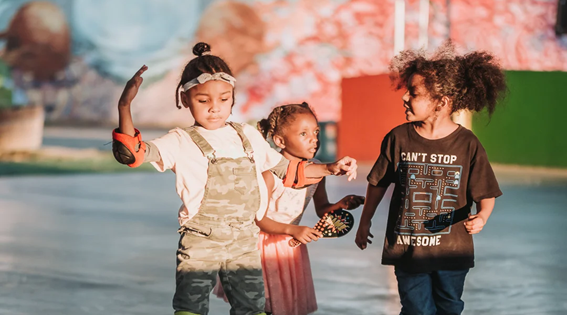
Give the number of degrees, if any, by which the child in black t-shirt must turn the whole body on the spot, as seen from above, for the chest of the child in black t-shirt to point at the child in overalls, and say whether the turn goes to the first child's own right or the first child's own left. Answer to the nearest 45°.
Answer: approximately 90° to the first child's own right

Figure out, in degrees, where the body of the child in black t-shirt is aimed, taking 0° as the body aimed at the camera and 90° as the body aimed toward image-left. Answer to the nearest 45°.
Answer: approximately 0°

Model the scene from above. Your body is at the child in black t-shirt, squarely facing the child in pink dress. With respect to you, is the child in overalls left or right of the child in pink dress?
left

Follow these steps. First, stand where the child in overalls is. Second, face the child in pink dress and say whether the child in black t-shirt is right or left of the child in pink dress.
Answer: right

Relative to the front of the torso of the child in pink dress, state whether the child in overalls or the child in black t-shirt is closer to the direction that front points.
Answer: the child in black t-shirt

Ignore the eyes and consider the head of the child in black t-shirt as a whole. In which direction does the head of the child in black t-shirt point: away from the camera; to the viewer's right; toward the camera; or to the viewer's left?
to the viewer's left

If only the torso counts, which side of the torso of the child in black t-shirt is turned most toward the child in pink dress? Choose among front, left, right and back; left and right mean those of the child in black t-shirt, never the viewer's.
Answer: right

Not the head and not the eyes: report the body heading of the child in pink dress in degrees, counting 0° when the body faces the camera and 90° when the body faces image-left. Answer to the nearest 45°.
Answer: approximately 315°

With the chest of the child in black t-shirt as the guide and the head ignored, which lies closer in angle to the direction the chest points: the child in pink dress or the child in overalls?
the child in overalls
